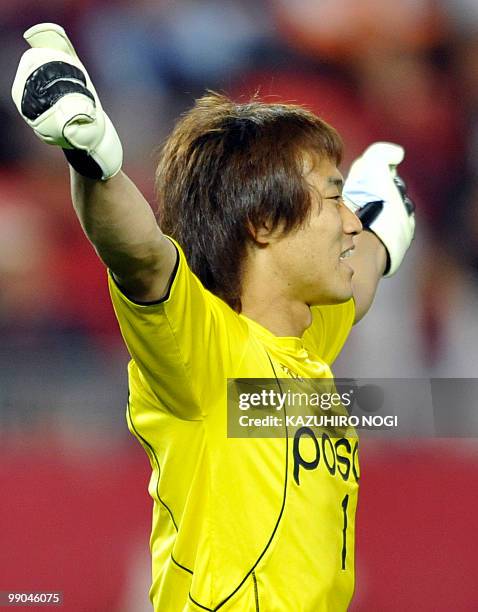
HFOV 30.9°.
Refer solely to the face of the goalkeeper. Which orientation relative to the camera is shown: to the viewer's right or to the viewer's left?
to the viewer's right

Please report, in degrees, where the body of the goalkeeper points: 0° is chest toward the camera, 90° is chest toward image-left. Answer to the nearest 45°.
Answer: approximately 315°
